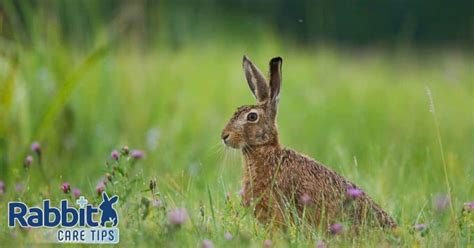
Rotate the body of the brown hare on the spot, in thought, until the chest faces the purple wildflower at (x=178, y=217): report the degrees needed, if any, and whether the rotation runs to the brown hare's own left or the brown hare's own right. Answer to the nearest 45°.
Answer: approximately 45° to the brown hare's own left

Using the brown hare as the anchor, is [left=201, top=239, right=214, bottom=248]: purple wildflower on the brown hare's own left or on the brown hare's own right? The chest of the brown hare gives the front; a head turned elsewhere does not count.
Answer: on the brown hare's own left

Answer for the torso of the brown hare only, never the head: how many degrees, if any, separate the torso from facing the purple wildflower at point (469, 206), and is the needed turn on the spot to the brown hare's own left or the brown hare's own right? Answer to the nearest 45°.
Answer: approximately 180°

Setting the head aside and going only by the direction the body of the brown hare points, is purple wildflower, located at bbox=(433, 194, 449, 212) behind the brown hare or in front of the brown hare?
behind

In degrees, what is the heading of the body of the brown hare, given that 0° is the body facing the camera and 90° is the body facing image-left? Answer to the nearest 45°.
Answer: approximately 90°
